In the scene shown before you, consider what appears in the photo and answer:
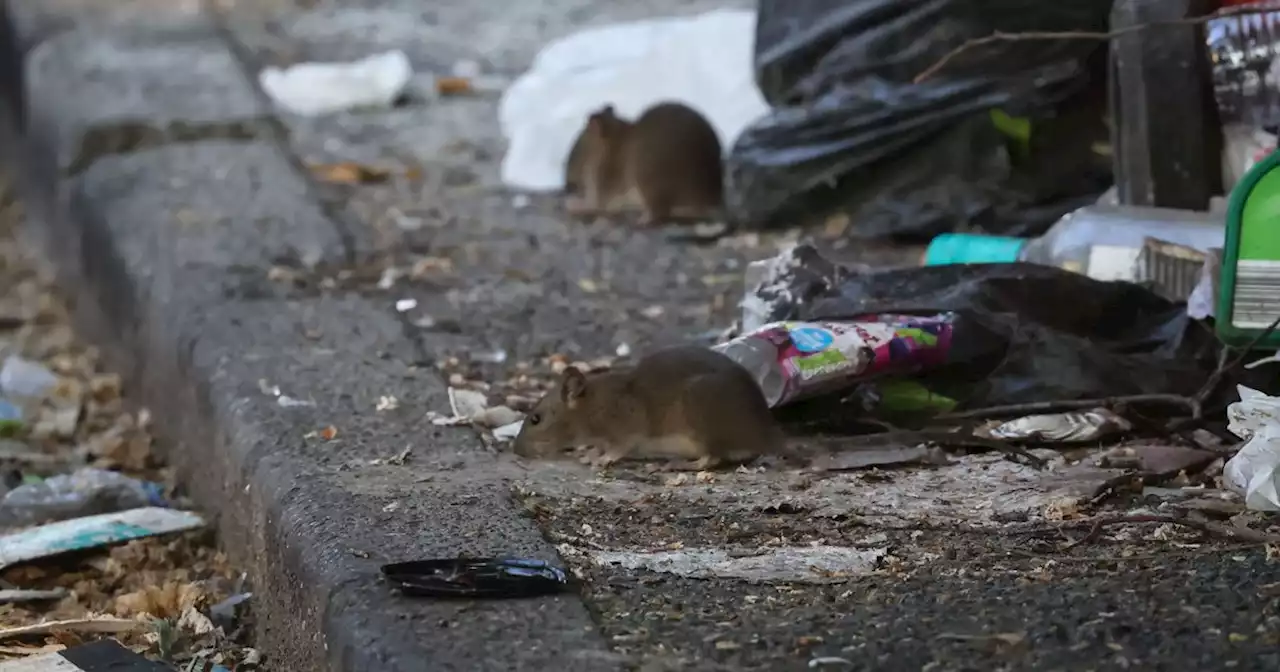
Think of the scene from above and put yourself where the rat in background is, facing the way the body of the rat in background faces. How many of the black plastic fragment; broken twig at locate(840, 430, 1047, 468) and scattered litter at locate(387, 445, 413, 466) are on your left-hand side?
3

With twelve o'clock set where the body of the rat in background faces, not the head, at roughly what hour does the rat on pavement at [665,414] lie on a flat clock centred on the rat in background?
The rat on pavement is roughly at 9 o'clock from the rat in background.

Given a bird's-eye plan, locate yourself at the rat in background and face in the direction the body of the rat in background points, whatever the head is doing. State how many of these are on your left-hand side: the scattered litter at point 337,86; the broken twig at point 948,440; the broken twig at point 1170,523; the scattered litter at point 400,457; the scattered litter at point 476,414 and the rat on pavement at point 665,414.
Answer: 5

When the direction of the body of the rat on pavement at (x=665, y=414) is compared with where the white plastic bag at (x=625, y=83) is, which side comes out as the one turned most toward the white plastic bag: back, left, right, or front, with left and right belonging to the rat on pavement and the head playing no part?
right

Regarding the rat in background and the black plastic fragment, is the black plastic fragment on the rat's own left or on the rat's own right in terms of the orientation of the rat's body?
on the rat's own left

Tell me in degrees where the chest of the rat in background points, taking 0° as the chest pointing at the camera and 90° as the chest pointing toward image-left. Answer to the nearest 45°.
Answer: approximately 90°

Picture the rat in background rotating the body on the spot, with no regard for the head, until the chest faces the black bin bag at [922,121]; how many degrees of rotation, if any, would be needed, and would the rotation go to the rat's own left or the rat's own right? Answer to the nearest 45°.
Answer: approximately 135° to the rat's own left

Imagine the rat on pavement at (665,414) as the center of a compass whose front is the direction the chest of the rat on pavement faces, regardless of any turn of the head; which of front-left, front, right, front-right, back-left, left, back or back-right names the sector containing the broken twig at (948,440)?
back

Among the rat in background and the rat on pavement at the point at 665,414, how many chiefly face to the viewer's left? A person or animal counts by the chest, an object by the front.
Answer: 2

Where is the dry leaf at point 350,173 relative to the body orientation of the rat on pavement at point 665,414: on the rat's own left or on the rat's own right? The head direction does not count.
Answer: on the rat's own right

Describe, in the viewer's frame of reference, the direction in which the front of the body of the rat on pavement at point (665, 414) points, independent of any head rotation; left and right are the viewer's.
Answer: facing to the left of the viewer

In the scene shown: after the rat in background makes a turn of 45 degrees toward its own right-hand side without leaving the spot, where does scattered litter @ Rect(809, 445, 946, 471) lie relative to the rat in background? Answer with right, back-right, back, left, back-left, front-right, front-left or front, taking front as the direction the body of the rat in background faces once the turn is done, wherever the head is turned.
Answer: back-left

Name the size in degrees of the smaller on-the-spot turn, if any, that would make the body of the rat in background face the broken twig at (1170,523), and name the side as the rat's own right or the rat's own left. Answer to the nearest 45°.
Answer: approximately 90° to the rat's own left
